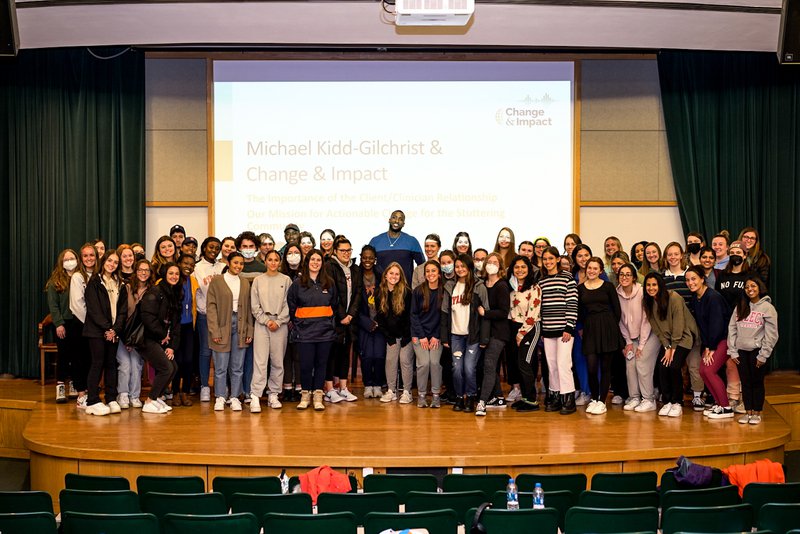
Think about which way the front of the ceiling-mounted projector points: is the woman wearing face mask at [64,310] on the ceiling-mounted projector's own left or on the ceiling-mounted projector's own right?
on the ceiling-mounted projector's own left

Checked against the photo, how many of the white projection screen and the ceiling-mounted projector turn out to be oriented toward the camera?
1

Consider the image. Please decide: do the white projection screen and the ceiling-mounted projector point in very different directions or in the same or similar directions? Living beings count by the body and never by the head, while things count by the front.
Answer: very different directions

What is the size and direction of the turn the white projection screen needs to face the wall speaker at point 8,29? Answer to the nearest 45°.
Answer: approximately 45° to its right

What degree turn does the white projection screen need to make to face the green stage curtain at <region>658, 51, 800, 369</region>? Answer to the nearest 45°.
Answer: approximately 90° to its left

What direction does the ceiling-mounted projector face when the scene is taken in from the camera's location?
facing away from the viewer

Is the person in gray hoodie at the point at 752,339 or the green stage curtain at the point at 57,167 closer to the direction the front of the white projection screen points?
the person in gray hoodie

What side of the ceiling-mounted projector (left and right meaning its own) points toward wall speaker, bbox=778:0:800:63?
right

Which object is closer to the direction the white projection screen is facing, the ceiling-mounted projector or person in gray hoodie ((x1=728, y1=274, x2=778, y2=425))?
the ceiling-mounted projector

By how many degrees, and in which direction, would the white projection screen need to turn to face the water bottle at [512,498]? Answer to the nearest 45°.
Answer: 0° — it already faces it

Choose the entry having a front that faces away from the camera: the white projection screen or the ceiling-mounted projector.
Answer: the ceiling-mounted projector
